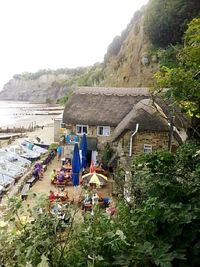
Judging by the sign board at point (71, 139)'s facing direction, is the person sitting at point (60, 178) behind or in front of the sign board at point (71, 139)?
in front

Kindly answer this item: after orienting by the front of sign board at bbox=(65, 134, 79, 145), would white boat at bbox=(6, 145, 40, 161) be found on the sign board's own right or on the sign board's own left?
on the sign board's own right

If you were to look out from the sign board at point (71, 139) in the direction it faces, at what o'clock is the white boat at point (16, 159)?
The white boat is roughly at 3 o'clock from the sign board.

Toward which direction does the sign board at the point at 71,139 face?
toward the camera

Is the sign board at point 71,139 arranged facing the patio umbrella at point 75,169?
yes

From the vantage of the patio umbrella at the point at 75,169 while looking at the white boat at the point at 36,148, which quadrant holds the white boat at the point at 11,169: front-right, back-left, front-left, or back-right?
front-left

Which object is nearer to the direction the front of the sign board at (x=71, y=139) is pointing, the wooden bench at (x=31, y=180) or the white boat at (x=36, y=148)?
the wooden bench

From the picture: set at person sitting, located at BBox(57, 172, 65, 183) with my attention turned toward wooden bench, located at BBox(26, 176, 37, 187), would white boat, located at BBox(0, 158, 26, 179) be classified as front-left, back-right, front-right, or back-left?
front-right

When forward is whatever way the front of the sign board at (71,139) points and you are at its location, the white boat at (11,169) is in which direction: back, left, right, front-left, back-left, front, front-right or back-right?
front-right

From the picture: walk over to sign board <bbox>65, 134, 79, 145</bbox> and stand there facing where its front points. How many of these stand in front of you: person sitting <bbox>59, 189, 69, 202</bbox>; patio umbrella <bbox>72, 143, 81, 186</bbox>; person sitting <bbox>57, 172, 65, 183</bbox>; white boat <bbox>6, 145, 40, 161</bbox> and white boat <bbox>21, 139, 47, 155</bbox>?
3

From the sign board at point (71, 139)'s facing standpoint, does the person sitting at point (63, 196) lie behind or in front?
in front
